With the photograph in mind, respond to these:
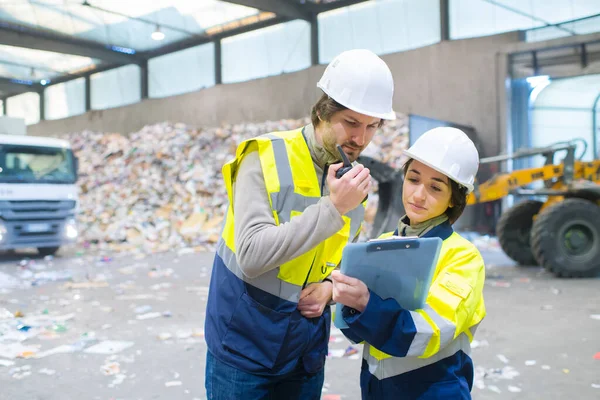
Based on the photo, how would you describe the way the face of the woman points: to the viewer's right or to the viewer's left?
to the viewer's left

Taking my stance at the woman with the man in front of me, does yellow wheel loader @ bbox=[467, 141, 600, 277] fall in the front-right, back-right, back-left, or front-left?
back-right

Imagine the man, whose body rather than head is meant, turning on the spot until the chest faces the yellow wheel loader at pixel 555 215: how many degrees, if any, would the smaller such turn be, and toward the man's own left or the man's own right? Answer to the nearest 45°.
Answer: approximately 90° to the man's own left

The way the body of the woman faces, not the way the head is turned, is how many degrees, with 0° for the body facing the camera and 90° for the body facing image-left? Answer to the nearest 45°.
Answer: approximately 45°

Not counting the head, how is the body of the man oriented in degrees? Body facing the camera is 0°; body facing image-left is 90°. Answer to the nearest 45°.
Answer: approximately 315°

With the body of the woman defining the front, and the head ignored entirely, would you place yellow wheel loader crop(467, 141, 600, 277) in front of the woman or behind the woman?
behind
